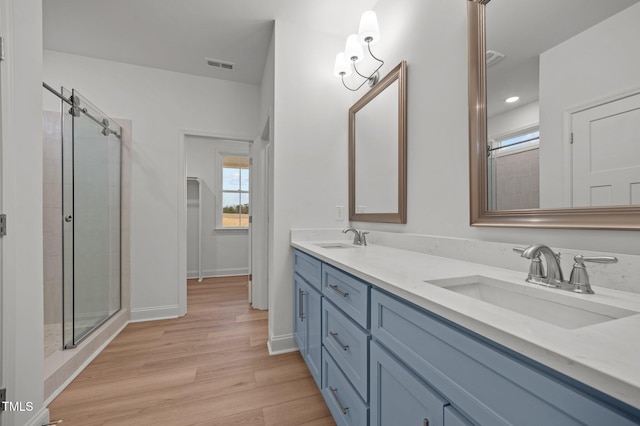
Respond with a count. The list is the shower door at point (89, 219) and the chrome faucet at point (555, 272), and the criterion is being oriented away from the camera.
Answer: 0

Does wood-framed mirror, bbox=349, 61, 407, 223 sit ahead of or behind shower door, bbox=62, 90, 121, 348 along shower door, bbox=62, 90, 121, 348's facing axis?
ahead

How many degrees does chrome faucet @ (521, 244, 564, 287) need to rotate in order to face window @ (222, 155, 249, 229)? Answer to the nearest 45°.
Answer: approximately 45° to its right

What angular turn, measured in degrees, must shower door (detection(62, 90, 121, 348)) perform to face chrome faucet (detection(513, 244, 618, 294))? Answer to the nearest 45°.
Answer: approximately 45° to its right

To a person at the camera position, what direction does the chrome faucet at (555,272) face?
facing the viewer and to the left of the viewer

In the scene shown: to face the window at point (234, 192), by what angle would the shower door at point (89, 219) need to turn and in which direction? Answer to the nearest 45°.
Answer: approximately 90° to its left

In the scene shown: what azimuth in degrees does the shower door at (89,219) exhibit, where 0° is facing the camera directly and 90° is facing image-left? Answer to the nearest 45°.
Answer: approximately 315°

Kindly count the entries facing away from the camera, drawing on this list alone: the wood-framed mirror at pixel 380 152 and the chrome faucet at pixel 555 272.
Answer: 0

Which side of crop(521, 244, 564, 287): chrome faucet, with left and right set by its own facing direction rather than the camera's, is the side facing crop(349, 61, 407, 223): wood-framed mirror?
right

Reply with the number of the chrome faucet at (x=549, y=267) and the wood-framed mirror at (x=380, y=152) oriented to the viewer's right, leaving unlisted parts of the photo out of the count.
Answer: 0

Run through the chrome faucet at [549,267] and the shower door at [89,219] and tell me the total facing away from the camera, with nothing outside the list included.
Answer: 0

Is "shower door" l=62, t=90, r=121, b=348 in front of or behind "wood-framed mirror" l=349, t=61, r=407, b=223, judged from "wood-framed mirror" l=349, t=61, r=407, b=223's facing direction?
in front

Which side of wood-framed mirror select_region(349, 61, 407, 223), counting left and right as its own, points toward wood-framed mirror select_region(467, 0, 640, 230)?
left

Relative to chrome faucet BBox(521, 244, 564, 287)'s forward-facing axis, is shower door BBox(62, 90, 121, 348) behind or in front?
in front
